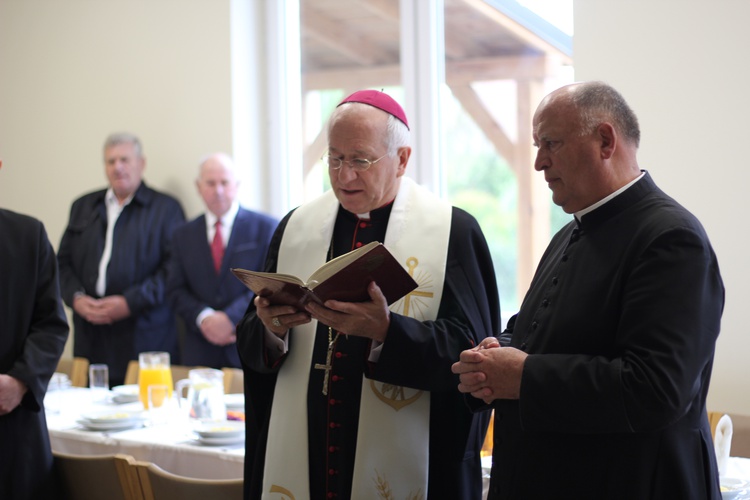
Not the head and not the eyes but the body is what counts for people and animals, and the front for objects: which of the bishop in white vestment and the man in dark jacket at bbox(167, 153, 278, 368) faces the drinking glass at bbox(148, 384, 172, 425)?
the man in dark jacket

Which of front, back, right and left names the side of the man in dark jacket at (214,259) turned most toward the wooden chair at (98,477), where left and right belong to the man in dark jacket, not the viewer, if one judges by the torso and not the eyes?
front

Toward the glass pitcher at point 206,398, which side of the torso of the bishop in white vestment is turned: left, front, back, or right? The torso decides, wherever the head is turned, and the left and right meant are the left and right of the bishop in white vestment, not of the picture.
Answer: right

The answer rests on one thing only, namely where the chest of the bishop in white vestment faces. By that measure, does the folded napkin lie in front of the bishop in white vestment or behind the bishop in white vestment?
behind

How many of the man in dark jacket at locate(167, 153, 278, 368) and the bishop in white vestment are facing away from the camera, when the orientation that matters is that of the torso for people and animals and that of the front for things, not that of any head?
0

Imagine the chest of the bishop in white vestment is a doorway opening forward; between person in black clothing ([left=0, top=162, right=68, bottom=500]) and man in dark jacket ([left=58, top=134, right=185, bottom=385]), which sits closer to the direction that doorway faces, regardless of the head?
the person in black clothing

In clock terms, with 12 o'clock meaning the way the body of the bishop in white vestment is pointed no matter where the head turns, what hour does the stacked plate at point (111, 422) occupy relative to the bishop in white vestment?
The stacked plate is roughly at 3 o'clock from the bishop in white vestment.

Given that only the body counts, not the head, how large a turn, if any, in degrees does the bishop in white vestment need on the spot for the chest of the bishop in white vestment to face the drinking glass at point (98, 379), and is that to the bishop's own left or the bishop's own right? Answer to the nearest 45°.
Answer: approximately 90° to the bishop's own right

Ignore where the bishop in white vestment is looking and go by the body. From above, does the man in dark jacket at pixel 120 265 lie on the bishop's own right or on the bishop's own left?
on the bishop's own right

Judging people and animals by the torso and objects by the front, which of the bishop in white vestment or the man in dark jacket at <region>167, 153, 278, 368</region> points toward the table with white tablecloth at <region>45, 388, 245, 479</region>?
the man in dark jacket

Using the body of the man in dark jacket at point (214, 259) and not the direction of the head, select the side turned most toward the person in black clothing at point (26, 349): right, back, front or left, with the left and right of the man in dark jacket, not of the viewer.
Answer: front

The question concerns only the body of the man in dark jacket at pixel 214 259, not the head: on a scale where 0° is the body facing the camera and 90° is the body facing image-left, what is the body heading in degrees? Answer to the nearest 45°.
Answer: approximately 0°

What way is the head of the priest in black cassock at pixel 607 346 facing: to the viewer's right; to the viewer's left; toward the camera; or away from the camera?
to the viewer's left

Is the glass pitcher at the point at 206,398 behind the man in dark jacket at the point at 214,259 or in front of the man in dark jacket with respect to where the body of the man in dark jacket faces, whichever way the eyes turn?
in front

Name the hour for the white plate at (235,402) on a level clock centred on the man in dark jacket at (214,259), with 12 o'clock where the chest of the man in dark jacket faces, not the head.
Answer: The white plate is roughly at 12 o'clock from the man in dark jacket.

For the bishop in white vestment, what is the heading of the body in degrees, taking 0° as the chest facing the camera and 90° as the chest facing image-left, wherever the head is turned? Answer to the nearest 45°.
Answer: approximately 45°

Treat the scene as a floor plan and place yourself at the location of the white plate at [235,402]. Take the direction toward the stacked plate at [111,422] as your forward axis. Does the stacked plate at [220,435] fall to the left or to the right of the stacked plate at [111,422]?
left

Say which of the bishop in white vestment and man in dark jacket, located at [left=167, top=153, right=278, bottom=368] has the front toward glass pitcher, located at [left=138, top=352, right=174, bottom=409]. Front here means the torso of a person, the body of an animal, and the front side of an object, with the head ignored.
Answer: the man in dark jacket

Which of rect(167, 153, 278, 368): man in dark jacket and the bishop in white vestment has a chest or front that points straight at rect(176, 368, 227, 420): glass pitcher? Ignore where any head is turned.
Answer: the man in dark jacket
